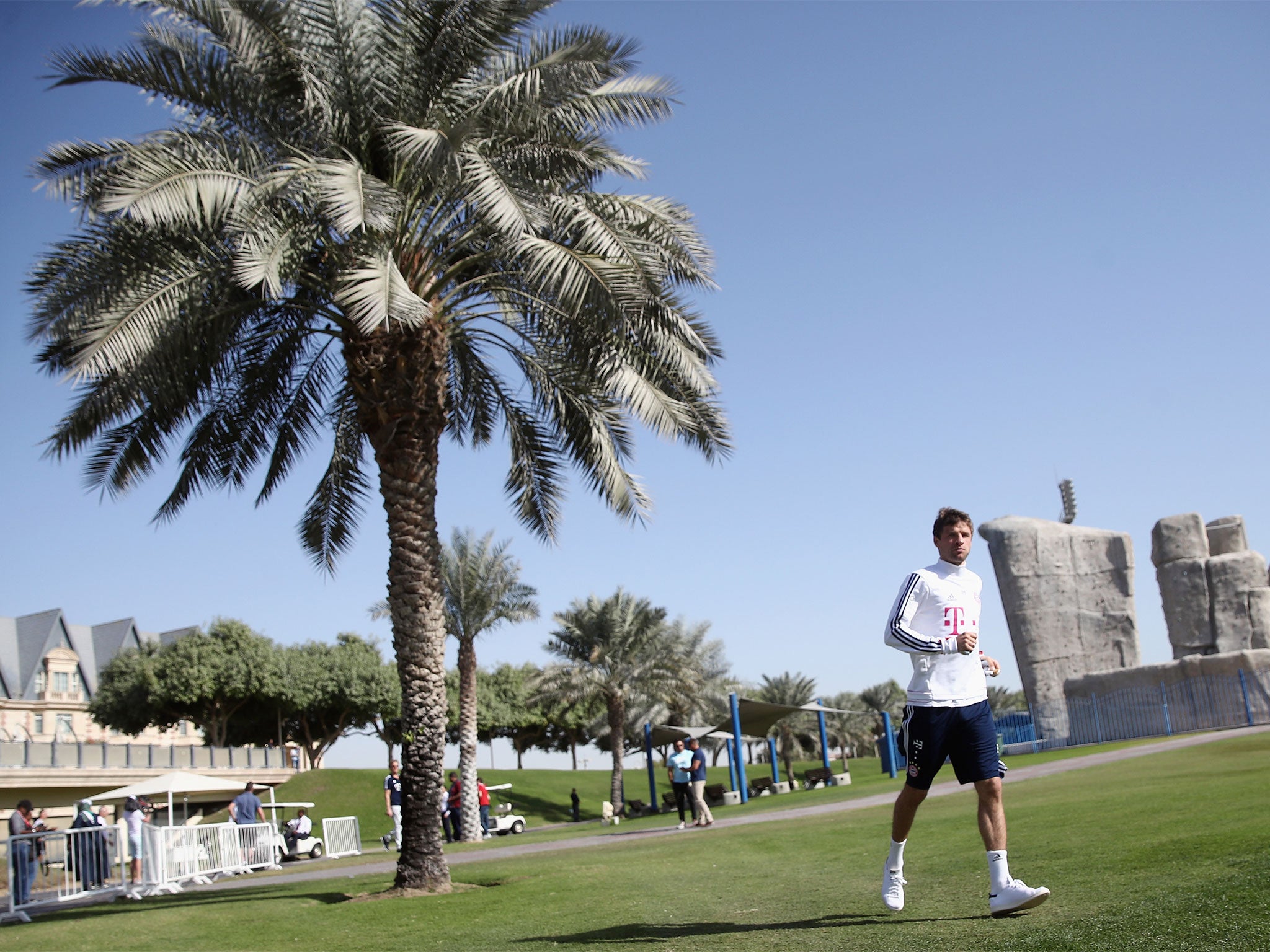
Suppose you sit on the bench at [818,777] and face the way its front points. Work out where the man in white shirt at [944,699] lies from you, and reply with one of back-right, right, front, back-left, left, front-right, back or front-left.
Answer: front-left

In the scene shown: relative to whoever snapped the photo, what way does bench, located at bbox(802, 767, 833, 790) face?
facing the viewer and to the left of the viewer

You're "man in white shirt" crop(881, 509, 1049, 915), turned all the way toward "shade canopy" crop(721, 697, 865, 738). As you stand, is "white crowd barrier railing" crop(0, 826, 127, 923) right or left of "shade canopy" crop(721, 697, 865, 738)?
left

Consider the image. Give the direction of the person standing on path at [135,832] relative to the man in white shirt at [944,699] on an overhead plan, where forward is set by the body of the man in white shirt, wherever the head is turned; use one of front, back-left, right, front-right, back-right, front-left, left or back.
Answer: back

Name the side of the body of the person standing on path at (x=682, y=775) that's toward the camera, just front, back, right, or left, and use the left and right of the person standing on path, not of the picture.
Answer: front

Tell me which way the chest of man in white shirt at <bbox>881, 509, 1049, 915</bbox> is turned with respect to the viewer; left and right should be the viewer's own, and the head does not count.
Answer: facing the viewer and to the right of the viewer

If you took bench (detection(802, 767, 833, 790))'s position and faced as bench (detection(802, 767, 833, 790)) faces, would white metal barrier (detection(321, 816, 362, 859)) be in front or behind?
in front

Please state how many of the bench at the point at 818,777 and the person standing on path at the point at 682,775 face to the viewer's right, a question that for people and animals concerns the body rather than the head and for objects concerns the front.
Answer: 0

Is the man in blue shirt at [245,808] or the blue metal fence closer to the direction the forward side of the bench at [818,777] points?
the man in blue shirt

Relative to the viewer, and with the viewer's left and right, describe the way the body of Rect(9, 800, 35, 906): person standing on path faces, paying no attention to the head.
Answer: facing to the right of the viewer

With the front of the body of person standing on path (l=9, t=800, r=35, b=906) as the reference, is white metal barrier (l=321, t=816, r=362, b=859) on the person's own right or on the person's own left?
on the person's own left

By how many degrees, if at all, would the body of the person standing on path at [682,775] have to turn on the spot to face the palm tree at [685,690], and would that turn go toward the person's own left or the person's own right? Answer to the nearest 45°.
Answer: approximately 180°
